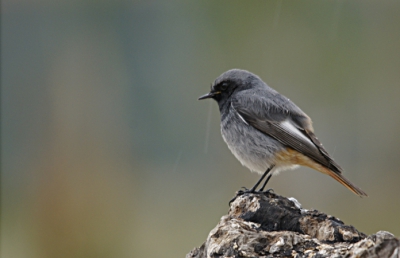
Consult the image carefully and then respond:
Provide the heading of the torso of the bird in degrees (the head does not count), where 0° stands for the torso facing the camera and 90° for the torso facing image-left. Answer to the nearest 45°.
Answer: approximately 90°
